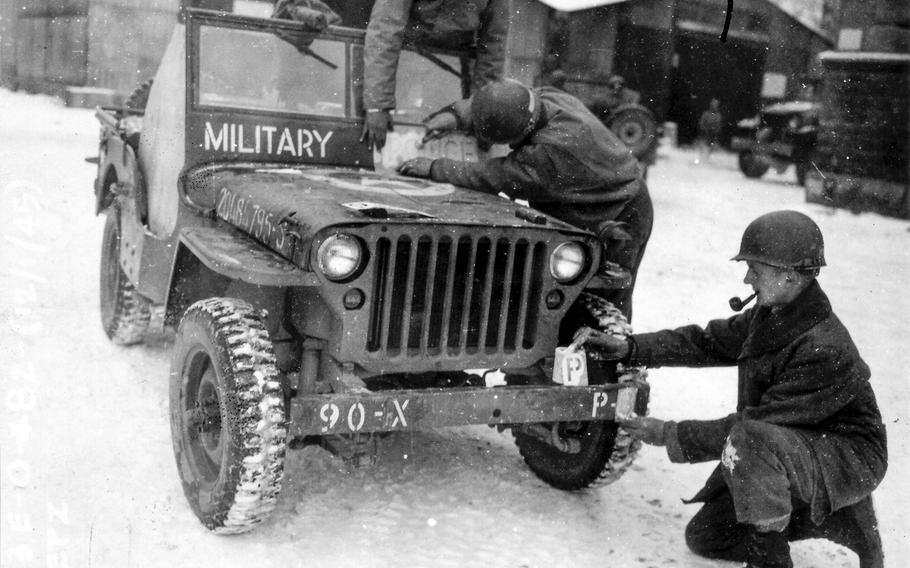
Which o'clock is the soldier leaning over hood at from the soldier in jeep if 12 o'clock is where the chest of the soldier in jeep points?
The soldier leaning over hood is roughly at 11 o'clock from the soldier in jeep.

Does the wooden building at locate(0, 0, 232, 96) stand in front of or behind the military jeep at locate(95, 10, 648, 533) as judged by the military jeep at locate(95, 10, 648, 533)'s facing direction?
behind

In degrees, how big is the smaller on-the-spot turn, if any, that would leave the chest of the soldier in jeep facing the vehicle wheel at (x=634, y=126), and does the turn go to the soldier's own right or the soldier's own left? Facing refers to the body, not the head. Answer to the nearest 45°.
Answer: approximately 180°

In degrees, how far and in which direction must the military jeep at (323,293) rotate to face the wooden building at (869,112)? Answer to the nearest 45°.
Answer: approximately 90° to its left

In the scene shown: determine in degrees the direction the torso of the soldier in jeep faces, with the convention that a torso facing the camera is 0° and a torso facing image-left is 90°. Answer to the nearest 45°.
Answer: approximately 0°

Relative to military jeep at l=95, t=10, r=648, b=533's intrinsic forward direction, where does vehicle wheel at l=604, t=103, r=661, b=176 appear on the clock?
The vehicle wheel is roughly at 8 o'clock from the military jeep.

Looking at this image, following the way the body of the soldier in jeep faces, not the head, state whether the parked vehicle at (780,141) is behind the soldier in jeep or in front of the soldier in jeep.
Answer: behind

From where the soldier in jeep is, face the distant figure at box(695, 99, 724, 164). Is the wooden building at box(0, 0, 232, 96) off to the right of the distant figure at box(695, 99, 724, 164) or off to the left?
left
